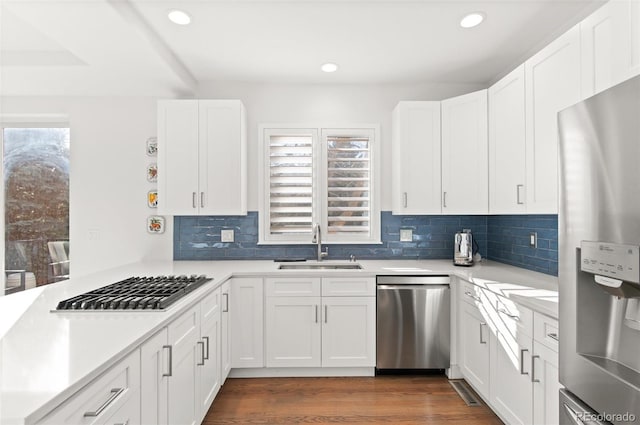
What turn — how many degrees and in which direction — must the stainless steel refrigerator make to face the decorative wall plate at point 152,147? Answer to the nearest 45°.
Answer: approximately 45° to its right

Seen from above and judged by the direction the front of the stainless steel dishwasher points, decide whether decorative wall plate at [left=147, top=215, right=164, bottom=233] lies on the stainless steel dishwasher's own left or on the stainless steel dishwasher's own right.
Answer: on the stainless steel dishwasher's own right

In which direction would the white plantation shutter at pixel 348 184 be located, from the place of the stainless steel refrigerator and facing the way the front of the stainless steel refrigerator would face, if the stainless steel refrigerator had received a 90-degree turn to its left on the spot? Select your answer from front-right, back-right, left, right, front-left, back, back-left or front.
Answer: back

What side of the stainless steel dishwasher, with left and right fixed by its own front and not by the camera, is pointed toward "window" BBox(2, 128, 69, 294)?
right

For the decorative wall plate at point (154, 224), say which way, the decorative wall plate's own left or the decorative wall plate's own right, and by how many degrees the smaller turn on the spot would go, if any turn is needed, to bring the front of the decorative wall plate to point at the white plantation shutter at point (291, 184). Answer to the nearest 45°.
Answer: approximately 90° to the decorative wall plate's own left

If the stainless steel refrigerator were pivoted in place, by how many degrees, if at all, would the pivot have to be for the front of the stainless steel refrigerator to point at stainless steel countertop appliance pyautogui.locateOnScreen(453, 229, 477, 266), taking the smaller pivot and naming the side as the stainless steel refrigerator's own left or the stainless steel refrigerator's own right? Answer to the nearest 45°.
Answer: approximately 90° to the stainless steel refrigerator's own right

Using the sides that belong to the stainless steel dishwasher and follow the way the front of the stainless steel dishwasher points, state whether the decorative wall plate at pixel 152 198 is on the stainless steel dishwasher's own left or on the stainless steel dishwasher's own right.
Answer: on the stainless steel dishwasher's own right

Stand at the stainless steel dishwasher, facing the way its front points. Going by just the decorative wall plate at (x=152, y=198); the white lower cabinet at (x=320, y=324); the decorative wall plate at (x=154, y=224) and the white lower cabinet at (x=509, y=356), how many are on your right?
3

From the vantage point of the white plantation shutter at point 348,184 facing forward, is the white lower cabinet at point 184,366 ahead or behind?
ahead
